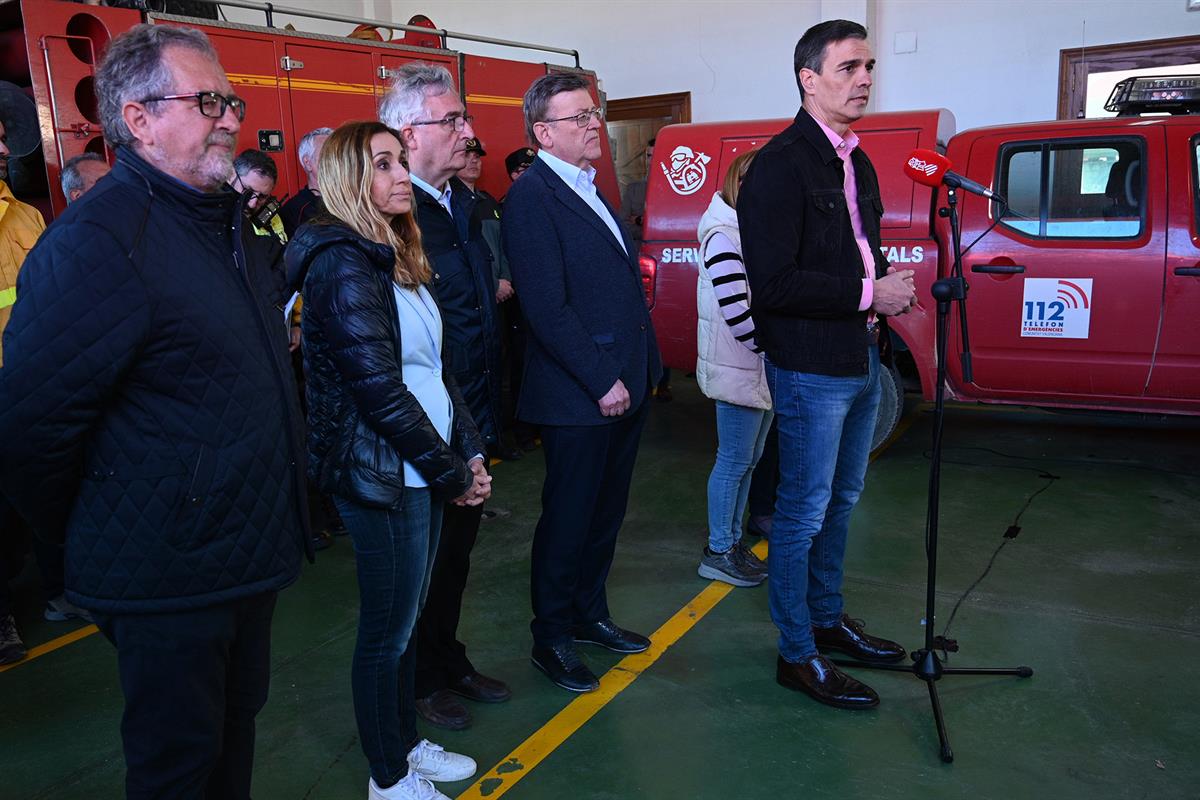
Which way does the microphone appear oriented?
to the viewer's left

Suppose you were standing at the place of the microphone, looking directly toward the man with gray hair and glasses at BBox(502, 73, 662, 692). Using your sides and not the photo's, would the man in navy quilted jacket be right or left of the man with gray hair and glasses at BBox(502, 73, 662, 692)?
left

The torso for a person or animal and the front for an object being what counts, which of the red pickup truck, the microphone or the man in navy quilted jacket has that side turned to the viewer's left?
the microphone

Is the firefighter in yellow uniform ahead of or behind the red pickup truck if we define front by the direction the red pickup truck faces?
behind

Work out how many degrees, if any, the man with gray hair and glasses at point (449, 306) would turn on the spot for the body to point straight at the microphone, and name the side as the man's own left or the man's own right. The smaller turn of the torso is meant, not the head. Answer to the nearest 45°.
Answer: approximately 45° to the man's own left

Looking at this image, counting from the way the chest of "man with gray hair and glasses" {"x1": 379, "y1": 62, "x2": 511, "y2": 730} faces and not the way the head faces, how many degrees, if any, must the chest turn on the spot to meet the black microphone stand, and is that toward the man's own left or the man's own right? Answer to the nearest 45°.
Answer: approximately 45° to the man's own left

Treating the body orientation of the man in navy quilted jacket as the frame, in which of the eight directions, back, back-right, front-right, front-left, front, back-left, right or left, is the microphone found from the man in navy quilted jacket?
front-left

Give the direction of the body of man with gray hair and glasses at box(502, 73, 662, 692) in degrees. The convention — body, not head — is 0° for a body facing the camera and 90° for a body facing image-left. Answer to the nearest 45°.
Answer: approximately 315°

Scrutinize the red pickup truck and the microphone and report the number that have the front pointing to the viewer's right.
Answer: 1

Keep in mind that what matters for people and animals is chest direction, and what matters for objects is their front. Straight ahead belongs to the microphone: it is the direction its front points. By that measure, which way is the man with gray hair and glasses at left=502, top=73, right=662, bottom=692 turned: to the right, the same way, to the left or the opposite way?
the opposite way

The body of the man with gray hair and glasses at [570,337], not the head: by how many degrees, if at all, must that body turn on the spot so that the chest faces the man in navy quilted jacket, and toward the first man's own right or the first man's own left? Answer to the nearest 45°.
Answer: approximately 90° to the first man's own right

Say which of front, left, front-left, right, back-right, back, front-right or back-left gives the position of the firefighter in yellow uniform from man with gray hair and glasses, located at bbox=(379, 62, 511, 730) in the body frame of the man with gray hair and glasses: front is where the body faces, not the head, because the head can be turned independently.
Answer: back

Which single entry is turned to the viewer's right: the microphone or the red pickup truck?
the red pickup truck
